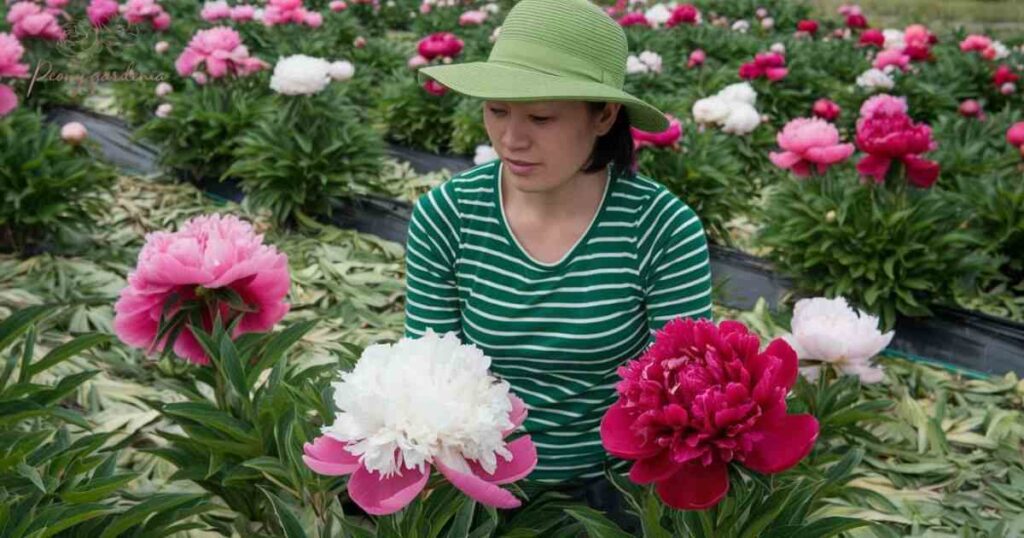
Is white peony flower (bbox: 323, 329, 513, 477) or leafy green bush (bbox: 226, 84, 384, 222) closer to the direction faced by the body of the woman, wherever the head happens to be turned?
the white peony flower

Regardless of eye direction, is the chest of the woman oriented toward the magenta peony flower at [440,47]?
no

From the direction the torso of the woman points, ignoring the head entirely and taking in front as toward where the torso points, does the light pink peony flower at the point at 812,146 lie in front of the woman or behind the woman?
behind

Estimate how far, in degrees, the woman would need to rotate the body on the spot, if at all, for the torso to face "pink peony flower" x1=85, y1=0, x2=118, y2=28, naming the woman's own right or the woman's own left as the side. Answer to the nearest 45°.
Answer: approximately 135° to the woman's own right

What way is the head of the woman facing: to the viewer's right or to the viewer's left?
to the viewer's left

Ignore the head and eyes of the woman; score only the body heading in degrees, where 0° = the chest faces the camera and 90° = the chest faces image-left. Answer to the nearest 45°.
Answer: approximately 0°

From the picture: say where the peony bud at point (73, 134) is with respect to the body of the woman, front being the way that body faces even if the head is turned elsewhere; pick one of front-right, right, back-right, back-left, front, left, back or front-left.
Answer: back-right

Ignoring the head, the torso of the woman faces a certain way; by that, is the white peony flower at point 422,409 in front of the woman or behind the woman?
in front

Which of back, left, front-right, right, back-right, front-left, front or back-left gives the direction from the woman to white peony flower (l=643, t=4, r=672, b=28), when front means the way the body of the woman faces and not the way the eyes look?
back

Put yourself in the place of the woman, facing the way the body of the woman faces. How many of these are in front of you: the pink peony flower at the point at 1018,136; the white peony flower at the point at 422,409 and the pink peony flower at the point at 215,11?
1

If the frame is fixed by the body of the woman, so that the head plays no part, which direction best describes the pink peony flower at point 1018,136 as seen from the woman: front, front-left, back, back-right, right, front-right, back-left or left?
back-left

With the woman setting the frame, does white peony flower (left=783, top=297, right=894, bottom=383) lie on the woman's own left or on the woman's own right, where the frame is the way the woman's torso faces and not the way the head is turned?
on the woman's own left

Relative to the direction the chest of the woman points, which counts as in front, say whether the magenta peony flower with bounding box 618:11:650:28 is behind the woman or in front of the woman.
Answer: behind

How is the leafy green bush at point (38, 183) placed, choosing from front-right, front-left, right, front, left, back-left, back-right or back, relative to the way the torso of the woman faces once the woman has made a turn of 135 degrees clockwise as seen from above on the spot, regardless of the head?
front

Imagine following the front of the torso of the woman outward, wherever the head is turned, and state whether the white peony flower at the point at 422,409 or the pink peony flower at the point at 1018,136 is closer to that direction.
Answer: the white peony flower

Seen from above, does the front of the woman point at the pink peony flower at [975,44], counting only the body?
no

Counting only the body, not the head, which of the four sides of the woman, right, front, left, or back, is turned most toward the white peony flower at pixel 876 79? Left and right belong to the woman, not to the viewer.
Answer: back

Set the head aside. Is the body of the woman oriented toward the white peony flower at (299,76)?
no

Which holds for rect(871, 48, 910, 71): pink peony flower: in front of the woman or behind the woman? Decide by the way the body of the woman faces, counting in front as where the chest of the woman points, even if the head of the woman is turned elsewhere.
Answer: behind
